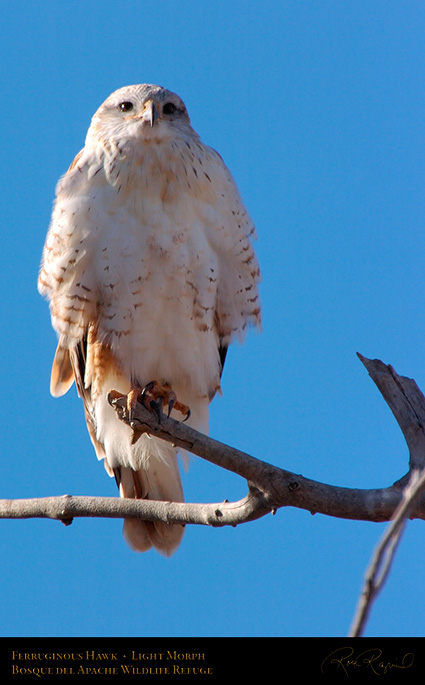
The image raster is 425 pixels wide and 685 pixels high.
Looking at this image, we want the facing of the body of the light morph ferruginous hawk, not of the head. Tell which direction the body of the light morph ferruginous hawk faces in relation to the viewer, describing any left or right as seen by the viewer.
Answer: facing the viewer
